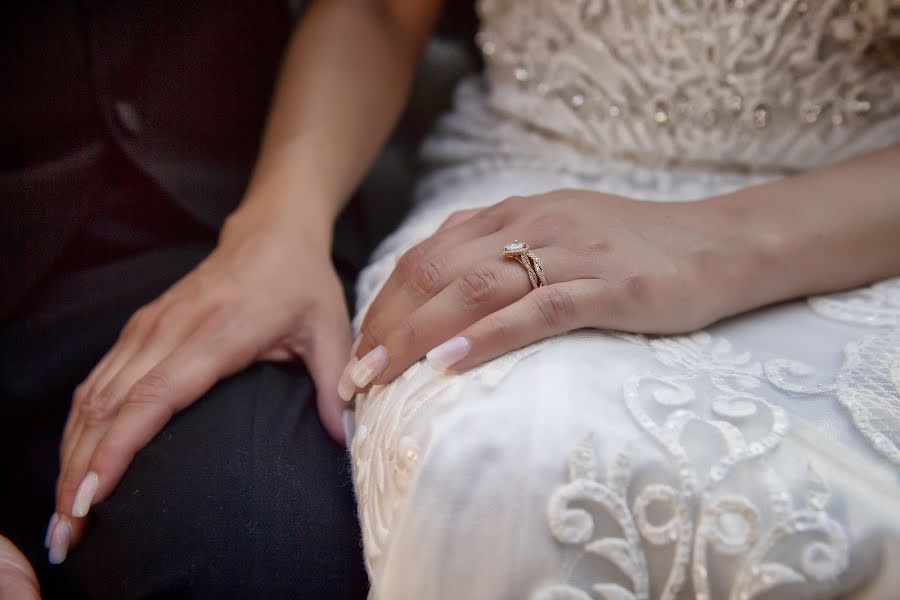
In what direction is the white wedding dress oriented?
toward the camera
